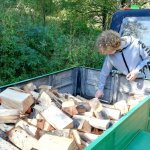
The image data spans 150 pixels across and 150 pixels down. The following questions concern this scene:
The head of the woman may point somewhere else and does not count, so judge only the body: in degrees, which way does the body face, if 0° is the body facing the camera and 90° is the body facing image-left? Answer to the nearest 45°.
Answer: approximately 45°

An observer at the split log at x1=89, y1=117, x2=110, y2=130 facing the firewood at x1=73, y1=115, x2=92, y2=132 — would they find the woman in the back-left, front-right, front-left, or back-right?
back-right

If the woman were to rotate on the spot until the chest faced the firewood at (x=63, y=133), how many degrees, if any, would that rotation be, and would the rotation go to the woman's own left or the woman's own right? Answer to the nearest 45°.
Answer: approximately 45° to the woman's own left

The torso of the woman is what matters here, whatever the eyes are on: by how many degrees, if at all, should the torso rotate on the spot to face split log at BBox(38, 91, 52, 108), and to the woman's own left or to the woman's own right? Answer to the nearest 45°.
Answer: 0° — they already face it

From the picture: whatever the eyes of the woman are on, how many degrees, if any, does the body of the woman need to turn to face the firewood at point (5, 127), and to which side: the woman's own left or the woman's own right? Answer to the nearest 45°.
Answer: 0° — they already face it

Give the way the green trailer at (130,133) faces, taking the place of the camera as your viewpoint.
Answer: facing away from the viewer and to the right of the viewer
